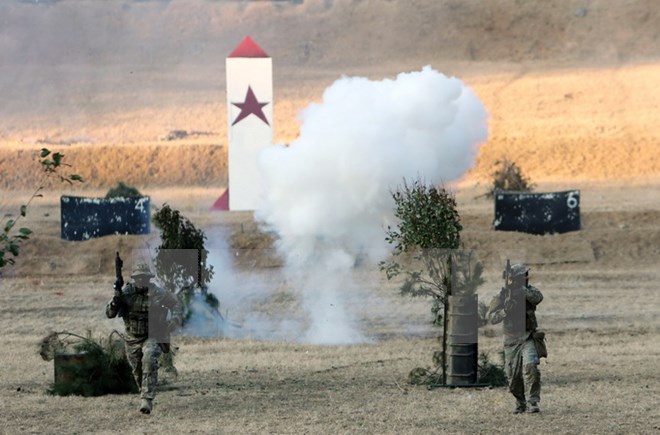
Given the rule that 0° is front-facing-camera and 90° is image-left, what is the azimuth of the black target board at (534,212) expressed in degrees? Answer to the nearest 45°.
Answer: approximately 0°

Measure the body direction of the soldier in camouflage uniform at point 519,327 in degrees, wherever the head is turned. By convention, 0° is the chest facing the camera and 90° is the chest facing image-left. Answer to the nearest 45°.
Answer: approximately 0°

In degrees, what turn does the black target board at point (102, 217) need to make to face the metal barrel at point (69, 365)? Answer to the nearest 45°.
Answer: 0° — it already faces it

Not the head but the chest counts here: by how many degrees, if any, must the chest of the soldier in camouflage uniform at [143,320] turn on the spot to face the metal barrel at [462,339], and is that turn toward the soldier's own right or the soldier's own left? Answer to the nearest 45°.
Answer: approximately 90° to the soldier's own left

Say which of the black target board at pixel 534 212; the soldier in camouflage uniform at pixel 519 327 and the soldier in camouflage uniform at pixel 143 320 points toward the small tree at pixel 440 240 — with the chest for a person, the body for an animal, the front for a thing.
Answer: the black target board

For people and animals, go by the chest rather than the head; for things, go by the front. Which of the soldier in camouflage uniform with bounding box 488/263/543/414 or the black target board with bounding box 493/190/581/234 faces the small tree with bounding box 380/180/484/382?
the black target board

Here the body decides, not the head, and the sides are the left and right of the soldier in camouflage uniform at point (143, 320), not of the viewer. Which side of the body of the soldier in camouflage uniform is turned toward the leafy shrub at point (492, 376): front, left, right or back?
left
